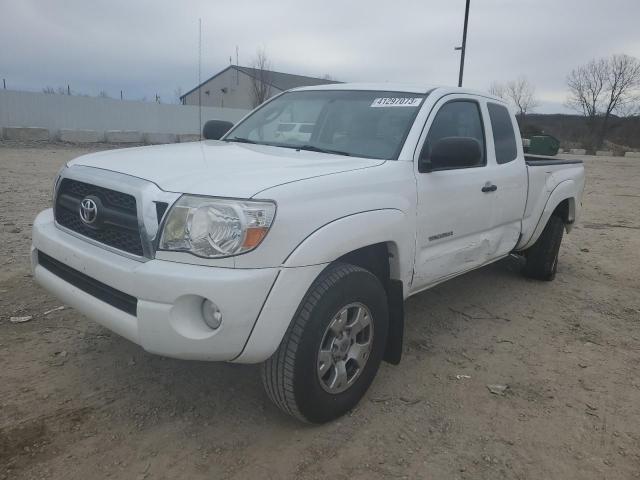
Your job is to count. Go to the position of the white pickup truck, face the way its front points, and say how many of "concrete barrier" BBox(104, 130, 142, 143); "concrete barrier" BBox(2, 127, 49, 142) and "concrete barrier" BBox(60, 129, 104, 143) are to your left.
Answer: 0

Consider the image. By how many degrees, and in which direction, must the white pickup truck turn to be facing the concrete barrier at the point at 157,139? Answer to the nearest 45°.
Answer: approximately 135° to its right

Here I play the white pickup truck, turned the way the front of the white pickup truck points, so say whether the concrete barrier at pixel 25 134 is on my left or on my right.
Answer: on my right

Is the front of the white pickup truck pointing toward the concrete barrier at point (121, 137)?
no

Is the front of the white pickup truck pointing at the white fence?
no

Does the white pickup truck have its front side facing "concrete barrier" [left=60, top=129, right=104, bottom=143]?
no

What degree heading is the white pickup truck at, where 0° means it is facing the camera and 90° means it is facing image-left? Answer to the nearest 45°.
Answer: approximately 45°
